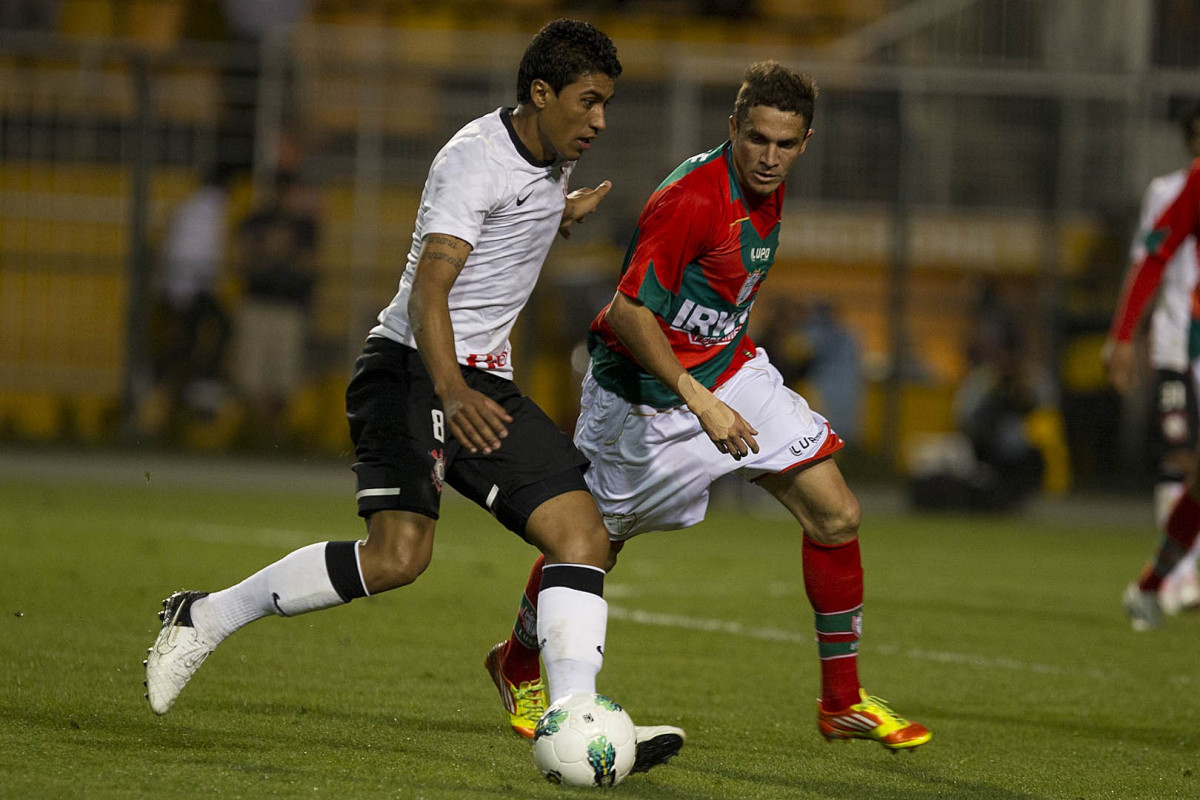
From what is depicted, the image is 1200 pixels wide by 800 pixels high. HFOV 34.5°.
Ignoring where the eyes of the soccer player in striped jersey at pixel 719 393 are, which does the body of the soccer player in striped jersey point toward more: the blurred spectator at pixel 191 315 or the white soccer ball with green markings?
the white soccer ball with green markings

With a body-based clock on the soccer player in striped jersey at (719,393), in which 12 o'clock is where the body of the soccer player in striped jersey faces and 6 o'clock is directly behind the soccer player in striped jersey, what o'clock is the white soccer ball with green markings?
The white soccer ball with green markings is roughly at 2 o'clock from the soccer player in striped jersey.

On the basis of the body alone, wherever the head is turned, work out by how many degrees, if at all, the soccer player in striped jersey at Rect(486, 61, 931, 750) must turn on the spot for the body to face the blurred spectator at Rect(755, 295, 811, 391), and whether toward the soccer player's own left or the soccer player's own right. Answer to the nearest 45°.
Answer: approximately 135° to the soccer player's own left

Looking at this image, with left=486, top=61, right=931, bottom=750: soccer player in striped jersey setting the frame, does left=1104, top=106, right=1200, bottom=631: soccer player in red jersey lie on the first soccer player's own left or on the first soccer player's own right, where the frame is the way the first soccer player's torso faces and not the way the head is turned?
on the first soccer player's own left

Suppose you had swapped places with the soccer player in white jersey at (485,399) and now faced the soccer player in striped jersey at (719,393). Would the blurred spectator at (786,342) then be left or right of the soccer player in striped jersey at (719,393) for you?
left

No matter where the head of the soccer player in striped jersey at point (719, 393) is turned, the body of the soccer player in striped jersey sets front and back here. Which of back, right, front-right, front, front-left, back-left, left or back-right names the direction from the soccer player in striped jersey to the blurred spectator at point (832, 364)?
back-left

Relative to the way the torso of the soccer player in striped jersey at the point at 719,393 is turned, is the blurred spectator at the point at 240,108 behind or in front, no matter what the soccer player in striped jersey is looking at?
behind

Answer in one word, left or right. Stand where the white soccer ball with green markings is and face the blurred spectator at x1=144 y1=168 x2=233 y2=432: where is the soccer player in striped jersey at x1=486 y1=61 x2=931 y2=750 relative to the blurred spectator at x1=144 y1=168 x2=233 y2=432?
right
